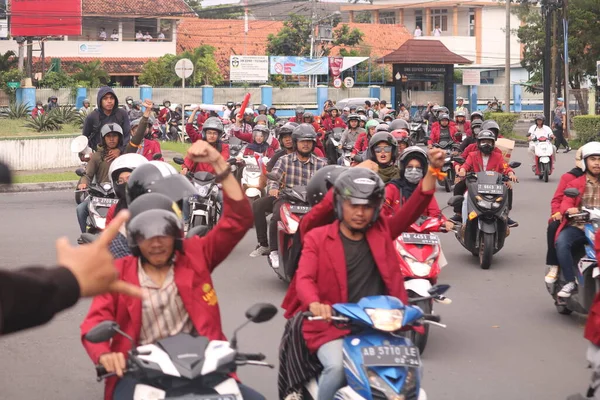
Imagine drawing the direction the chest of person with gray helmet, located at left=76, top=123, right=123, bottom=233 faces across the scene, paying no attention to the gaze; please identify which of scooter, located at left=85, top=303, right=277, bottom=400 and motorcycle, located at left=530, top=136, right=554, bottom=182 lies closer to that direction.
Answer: the scooter

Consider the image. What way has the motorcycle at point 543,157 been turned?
toward the camera

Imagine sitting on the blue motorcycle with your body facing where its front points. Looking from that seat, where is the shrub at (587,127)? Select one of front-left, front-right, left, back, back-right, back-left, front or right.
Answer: back-left

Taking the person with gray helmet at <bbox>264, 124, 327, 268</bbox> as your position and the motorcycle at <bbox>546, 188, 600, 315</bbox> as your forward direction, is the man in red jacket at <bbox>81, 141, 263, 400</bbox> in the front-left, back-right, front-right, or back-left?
front-right

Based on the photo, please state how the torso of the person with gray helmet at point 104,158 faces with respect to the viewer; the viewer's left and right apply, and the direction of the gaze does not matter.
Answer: facing the viewer

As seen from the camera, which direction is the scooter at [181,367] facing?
toward the camera

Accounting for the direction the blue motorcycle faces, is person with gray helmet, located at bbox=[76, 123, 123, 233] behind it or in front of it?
behind

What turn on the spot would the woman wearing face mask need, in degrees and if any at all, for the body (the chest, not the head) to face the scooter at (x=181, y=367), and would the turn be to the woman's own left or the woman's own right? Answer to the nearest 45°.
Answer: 0° — they already face it

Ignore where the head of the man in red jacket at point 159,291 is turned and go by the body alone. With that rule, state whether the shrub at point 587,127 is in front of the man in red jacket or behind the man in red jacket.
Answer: behind

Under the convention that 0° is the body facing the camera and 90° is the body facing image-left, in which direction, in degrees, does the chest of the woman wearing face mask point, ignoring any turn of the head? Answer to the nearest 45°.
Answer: approximately 0°

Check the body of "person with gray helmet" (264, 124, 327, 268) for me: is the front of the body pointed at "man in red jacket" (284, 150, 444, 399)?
yes

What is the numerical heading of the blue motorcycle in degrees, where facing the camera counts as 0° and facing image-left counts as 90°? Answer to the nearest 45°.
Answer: approximately 315°

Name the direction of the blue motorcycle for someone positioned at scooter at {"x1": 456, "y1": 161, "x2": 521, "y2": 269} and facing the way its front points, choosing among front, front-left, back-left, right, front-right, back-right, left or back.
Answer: front
